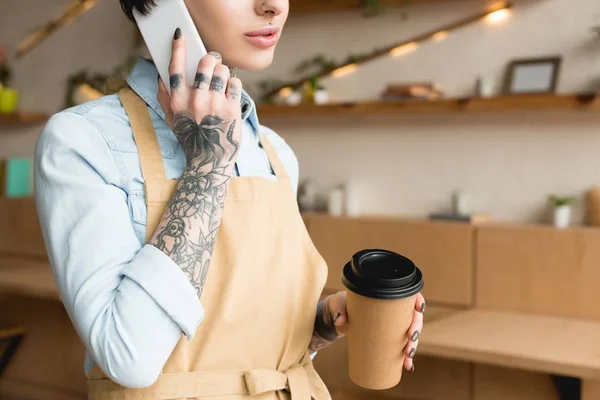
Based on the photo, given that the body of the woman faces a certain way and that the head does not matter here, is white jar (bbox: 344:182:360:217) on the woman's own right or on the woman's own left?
on the woman's own left

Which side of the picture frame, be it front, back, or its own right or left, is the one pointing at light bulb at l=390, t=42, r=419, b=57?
right

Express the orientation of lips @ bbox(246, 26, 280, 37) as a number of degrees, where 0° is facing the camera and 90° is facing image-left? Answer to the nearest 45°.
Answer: approximately 315°

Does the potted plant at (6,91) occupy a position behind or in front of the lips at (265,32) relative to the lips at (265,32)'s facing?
behind

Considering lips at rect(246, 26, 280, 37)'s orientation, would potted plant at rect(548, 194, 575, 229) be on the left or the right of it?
on its left

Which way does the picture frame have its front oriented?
toward the camera

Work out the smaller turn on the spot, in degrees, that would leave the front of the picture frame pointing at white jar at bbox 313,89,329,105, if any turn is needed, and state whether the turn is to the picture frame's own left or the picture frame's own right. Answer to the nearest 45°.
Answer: approximately 90° to the picture frame's own right

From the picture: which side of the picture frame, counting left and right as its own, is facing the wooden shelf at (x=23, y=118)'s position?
right

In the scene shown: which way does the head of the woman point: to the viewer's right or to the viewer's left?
to the viewer's right
